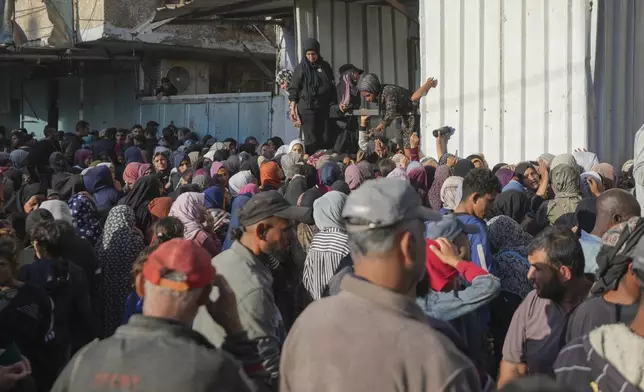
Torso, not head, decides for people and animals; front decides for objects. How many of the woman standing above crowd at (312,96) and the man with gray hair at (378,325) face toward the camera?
1

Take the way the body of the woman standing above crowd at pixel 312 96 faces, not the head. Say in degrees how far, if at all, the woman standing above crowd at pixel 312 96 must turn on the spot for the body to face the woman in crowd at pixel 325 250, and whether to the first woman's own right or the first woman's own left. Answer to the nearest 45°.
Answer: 0° — they already face them

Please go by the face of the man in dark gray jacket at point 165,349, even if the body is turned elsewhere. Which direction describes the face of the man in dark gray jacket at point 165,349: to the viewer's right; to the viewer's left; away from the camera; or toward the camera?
away from the camera

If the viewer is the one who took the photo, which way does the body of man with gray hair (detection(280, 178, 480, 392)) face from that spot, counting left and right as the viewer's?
facing away from the viewer and to the right of the viewer

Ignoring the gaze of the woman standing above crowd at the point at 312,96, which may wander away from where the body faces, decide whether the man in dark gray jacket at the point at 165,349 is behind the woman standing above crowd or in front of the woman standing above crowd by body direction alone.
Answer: in front

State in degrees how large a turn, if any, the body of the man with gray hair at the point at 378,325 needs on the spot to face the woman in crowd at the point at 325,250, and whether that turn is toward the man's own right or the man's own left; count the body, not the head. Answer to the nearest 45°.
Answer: approximately 45° to the man's own left

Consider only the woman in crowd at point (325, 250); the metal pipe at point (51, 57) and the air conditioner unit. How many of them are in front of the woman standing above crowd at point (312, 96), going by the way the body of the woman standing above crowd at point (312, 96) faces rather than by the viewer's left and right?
1

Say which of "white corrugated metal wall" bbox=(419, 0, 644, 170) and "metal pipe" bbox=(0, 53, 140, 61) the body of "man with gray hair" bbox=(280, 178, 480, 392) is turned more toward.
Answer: the white corrugated metal wall

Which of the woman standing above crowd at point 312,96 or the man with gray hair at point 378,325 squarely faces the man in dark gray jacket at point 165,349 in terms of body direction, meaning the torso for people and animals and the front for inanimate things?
the woman standing above crowd

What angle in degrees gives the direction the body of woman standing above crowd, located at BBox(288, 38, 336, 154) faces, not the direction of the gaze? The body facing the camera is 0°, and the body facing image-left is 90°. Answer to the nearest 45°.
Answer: approximately 0°

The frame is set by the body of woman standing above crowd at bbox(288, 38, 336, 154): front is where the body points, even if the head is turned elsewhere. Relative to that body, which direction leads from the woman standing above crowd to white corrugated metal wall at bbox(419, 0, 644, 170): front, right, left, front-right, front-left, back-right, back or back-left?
front-left

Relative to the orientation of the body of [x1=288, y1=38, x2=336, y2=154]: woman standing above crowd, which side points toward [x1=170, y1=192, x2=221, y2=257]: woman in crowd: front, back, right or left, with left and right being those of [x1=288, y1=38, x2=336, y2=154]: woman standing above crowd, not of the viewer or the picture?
front

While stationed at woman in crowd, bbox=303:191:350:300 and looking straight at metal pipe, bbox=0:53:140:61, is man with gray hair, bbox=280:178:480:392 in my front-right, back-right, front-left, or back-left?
back-left

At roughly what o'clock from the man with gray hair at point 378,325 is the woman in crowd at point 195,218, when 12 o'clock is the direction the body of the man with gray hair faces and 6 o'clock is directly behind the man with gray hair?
The woman in crowd is roughly at 10 o'clock from the man with gray hair.
